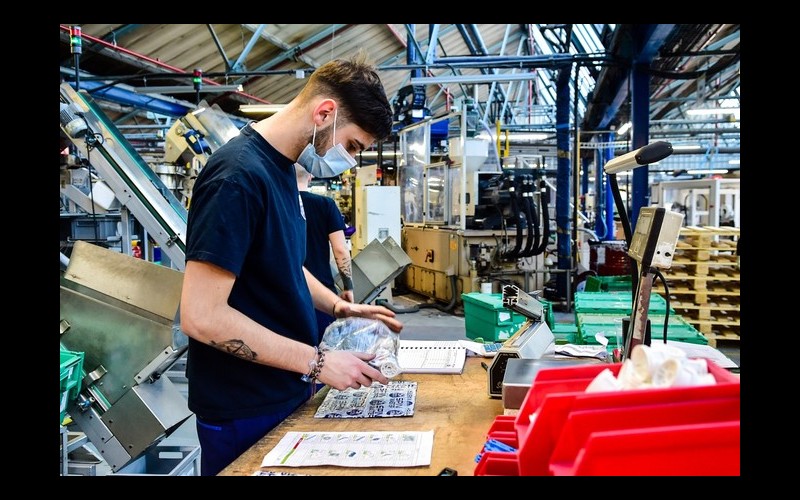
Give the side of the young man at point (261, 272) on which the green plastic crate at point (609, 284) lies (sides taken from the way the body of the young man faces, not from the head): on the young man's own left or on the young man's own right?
on the young man's own left

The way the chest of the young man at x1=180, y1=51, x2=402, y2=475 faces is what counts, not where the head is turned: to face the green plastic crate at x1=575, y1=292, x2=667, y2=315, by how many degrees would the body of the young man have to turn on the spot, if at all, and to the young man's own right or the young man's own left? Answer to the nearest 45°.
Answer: approximately 45° to the young man's own left

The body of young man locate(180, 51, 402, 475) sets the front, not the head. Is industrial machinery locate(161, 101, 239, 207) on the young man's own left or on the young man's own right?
on the young man's own left

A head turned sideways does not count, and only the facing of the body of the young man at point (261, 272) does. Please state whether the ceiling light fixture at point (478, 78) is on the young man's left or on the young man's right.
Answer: on the young man's left

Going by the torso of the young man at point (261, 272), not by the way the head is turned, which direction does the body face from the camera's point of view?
to the viewer's right

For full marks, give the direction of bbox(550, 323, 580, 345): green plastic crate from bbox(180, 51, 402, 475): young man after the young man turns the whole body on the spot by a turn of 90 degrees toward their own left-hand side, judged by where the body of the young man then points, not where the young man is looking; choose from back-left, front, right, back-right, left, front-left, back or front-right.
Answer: front-right

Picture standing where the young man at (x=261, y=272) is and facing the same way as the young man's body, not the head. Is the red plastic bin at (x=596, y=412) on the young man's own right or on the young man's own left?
on the young man's own right

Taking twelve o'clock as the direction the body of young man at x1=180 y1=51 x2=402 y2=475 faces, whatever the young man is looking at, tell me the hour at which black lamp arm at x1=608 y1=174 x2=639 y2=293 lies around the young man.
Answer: The black lamp arm is roughly at 12 o'clock from the young man.

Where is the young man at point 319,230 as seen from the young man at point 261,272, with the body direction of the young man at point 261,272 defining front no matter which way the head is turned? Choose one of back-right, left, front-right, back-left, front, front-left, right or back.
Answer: left

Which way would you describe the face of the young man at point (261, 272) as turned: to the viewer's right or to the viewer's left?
to the viewer's right

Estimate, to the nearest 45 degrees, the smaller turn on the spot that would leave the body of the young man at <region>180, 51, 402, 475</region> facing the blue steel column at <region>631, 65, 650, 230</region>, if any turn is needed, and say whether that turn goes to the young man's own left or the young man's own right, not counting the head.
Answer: approximately 45° to the young man's own left

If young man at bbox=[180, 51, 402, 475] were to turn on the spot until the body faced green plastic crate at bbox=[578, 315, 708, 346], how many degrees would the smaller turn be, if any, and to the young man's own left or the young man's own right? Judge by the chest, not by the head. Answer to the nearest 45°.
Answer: approximately 45° to the young man's own left
